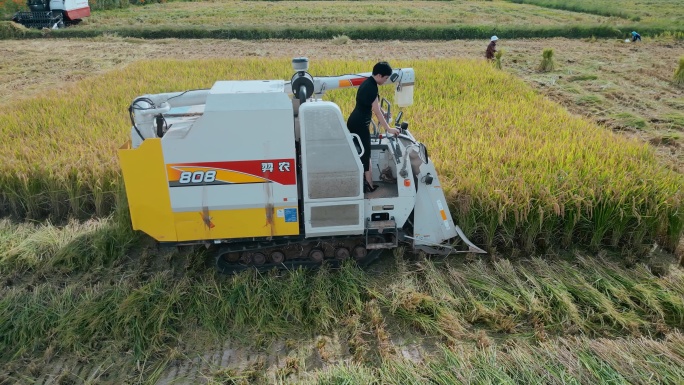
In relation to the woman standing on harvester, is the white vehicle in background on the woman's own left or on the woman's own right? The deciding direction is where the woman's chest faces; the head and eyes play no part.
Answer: on the woman's own left

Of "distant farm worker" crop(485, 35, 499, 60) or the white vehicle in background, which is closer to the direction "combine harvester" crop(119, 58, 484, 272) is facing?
the distant farm worker

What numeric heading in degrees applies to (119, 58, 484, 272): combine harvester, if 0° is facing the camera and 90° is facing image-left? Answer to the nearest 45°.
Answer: approximately 270°

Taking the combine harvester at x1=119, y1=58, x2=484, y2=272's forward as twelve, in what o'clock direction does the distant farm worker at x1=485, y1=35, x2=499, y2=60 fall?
The distant farm worker is roughly at 10 o'clock from the combine harvester.

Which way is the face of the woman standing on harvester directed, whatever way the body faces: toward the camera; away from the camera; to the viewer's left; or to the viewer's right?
to the viewer's right

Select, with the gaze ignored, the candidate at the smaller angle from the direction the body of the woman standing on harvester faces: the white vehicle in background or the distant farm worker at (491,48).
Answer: the distant farm worker

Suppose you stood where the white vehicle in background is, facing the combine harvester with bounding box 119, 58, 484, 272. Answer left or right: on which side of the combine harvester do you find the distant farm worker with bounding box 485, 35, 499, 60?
left

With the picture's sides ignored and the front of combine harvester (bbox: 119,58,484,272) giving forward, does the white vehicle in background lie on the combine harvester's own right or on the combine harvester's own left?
on the combine harvester's own left

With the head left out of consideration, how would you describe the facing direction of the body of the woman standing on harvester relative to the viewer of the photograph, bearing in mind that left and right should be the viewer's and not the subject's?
facing to the right of the viewer

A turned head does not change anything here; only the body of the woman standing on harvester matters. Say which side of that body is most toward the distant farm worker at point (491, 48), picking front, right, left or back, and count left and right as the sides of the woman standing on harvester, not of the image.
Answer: left
